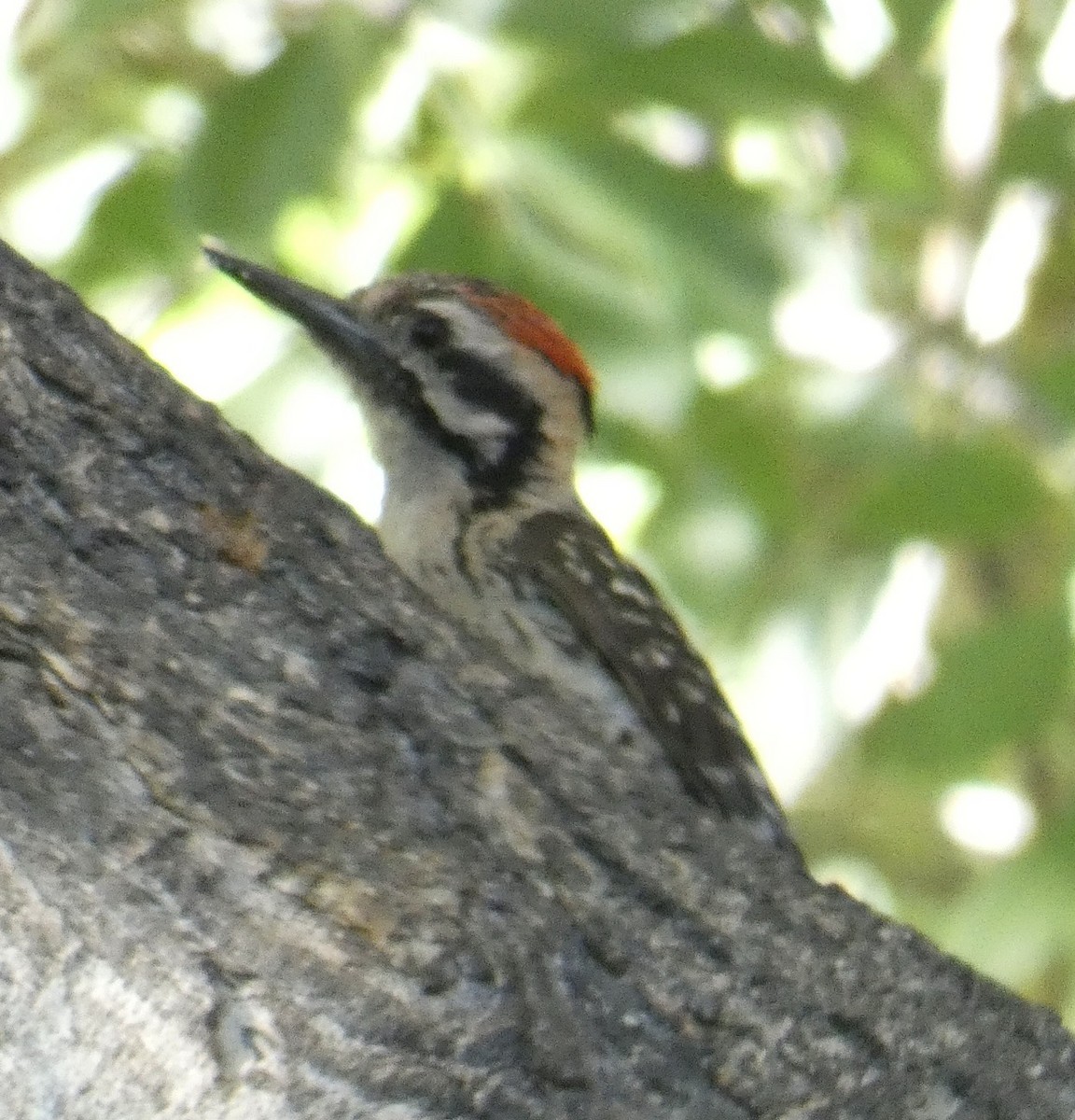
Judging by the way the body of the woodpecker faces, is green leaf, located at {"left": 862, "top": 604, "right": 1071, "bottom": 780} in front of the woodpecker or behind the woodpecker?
behind

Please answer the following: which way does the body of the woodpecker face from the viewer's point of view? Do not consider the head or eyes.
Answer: to the viewer's left

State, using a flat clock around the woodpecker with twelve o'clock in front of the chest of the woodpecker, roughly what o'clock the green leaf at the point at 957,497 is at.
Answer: The green leaf is roughly at 6 o'clock from the woodpecker.
